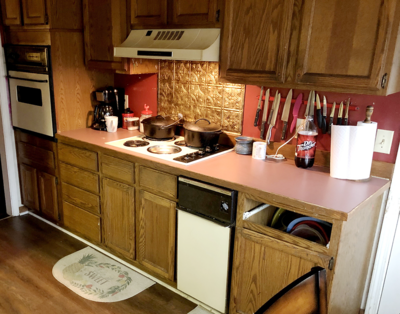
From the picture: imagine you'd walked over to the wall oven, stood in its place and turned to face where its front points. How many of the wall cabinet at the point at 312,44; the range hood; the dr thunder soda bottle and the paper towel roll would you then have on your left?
4

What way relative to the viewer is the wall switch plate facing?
toward the camera

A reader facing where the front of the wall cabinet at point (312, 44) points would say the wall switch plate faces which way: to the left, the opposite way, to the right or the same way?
the same way

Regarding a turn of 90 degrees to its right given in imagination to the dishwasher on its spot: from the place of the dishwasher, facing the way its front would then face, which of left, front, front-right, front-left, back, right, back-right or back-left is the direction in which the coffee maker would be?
front

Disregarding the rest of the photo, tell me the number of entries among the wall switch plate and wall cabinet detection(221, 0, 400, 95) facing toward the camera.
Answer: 2

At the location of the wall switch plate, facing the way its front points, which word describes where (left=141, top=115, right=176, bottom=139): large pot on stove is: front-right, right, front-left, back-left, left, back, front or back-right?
right

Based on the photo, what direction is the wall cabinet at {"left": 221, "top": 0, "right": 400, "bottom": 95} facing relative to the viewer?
toward the camera

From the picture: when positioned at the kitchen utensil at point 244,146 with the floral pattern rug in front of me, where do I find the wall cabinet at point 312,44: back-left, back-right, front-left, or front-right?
back-left

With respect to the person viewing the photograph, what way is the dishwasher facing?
facing the viewer and to the left of the viewer

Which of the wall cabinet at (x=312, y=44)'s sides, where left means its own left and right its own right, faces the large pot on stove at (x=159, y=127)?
right

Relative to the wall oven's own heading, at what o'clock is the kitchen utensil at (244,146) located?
The kitchen utensil is roughly at 9 o'clock from the wall oven.

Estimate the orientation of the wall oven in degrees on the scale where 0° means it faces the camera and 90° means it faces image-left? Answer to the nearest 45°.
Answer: approximately 45°

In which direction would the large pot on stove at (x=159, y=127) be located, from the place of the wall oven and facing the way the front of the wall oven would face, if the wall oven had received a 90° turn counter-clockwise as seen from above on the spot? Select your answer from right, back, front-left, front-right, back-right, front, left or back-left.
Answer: front

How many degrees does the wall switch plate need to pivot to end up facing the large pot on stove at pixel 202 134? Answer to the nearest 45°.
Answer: approximately 90° to its right

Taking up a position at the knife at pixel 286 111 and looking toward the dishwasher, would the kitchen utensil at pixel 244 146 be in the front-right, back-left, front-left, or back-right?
front-right

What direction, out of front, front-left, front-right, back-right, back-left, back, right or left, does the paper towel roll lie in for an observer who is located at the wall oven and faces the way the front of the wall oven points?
left
